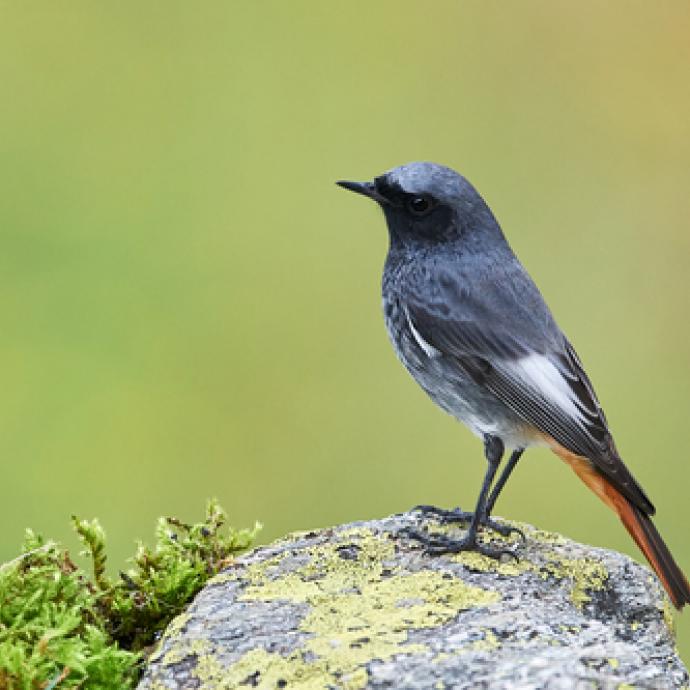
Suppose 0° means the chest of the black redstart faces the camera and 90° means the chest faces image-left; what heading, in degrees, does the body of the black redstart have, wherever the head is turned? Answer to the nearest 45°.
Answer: approximately 90°

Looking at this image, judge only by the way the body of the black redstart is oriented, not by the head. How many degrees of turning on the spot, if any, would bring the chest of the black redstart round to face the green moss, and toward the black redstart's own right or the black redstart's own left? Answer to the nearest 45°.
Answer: approximately 45° to the black redstart's own left
